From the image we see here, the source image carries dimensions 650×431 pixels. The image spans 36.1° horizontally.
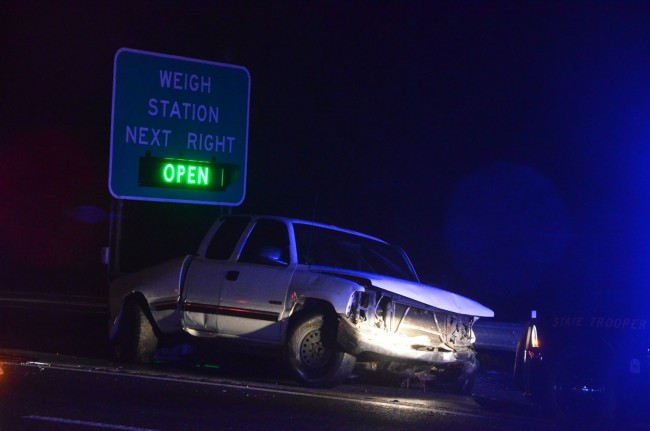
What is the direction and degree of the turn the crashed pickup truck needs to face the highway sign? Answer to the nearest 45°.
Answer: approximately 180°

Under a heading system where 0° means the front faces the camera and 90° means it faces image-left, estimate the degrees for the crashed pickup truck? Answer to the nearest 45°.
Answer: approximately 315°
